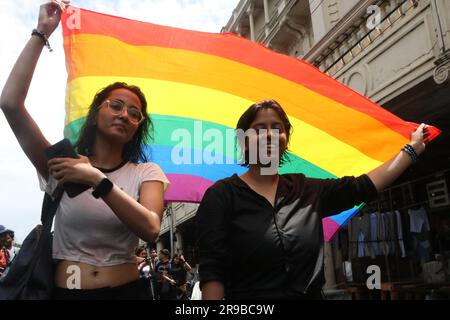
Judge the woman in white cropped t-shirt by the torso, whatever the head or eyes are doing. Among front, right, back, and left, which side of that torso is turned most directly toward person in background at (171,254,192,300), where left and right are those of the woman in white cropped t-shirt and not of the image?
back

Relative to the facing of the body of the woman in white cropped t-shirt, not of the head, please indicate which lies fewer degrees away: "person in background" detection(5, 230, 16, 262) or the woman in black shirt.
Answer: the woman in black shirt

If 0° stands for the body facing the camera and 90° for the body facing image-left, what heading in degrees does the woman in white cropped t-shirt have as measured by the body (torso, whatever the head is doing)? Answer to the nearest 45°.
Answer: approximately 0°

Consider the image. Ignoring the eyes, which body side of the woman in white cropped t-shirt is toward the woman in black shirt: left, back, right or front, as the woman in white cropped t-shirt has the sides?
left

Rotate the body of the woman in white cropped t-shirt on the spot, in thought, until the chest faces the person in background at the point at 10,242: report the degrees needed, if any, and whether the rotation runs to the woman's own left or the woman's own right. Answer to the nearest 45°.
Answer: approximately 180°

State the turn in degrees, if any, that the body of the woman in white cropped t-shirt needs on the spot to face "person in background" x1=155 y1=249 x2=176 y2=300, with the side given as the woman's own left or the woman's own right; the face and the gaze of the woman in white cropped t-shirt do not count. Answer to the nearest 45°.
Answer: approximately 180°

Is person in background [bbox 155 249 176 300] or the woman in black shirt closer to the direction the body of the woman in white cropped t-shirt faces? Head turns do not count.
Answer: the woman in black shirt

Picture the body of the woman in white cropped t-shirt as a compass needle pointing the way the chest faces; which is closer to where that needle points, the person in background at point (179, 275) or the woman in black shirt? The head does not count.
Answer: the woman in black shirt
